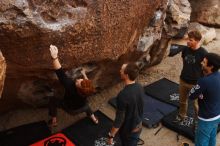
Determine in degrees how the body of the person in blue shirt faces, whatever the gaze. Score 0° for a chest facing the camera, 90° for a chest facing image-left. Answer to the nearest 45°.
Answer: approximately 135°

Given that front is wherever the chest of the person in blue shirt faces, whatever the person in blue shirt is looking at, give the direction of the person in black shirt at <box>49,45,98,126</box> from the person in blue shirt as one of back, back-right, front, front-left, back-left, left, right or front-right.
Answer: front-left

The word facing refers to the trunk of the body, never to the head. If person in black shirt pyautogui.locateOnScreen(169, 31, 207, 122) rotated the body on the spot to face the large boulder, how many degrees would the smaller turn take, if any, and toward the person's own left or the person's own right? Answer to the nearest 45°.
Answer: approximately 45° to the person's own right

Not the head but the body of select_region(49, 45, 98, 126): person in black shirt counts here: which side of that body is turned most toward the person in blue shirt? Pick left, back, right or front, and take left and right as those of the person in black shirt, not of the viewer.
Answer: back

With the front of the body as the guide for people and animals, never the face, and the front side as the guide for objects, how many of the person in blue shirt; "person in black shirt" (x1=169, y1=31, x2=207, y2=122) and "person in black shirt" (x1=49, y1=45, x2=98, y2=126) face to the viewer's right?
0

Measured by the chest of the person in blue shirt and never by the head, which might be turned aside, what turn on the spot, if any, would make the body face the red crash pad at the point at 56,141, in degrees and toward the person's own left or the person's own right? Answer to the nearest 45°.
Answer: approximately 45° to the person's own left

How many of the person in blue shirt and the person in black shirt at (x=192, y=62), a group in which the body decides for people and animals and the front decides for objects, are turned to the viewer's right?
0

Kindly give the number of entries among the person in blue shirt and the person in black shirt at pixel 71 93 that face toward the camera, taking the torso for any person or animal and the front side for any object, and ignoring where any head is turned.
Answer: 0

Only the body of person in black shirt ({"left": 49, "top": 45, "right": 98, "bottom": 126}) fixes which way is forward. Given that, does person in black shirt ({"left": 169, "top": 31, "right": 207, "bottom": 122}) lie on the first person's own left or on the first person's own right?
on the first person's own right

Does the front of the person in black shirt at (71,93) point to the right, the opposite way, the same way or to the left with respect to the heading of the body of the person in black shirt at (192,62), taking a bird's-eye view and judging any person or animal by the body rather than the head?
to the right

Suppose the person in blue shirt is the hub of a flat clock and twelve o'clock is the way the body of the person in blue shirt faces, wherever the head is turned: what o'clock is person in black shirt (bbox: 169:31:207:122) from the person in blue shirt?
The person in black shirt is roughly at 1 o'clock from the person in blue shirt.

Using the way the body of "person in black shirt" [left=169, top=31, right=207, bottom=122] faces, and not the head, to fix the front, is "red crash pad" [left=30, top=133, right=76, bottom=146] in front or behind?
in front

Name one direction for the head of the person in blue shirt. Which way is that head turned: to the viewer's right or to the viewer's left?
to the viewer's left

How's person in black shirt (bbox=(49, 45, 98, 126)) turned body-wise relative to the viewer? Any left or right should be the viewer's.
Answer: facing away from the viewer and to the left of the viewer

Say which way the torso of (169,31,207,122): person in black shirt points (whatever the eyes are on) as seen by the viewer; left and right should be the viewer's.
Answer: facing the viewer and to the left of the viewer
